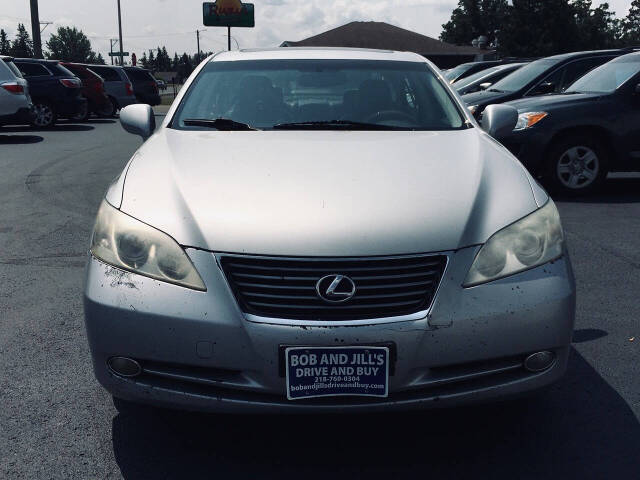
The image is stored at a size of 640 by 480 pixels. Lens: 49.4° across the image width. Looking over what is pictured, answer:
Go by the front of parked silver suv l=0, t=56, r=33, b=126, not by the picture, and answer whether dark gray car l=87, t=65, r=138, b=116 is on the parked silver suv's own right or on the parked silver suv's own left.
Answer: on the parked silver suv's own right

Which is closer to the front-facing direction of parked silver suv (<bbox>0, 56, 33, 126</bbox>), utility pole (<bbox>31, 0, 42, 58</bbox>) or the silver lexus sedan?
the utility pole

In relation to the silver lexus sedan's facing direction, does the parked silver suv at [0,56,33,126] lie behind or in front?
behind

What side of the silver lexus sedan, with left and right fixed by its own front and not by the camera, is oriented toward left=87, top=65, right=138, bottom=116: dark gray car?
back

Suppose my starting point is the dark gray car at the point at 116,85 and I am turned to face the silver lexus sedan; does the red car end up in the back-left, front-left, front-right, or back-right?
front-right

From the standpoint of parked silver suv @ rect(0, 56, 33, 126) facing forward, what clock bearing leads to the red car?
The red car is roughly at 2 o'clock from the parked silver suv.

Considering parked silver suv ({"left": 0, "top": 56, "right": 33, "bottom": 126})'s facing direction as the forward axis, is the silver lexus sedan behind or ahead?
behind

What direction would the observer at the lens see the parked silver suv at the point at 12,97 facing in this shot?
facing away from the viewer and to the left of the viewer

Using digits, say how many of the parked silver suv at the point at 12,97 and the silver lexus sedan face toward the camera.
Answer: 1

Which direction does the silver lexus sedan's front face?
toward the camera

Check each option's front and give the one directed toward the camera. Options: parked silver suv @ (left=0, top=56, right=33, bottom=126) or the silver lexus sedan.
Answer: the silver lexus sedan
